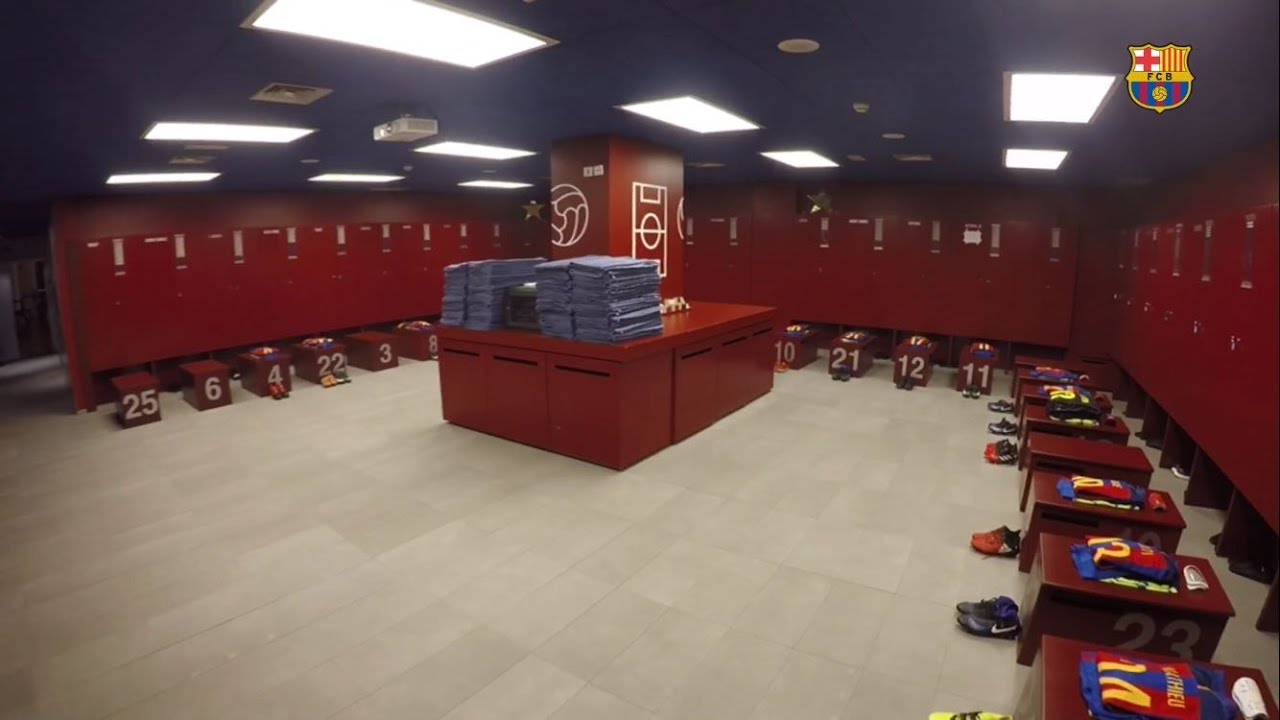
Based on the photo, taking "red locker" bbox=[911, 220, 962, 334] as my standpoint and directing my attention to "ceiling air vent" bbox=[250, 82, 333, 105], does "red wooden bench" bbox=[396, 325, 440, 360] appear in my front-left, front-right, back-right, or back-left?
front-right

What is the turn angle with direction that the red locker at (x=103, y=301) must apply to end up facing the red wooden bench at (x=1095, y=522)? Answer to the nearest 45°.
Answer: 0° — it already faces it

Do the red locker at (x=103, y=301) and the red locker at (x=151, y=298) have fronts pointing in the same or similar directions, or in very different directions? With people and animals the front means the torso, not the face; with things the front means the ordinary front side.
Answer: same or similar directions

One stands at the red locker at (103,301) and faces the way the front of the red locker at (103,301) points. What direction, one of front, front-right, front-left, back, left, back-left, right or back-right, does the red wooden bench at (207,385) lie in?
front

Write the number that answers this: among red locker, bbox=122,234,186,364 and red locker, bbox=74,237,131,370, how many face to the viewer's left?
0

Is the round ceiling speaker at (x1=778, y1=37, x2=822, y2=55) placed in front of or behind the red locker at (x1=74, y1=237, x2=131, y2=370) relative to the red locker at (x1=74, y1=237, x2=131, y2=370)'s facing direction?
in front

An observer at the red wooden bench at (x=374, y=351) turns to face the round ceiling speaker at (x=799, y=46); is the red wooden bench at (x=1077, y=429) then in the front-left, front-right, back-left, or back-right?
front-left

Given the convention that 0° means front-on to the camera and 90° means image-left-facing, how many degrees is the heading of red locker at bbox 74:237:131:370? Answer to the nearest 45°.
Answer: approximately 315°

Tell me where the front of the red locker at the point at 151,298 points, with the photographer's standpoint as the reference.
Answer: facing the viewer and to the right of the viewer

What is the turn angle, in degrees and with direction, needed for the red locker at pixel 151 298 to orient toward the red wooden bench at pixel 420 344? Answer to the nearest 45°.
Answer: approximately 45° to its left

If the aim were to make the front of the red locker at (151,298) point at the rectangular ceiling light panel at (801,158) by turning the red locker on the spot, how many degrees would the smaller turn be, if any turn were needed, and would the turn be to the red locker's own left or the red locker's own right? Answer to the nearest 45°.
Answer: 0° — it already faces it
